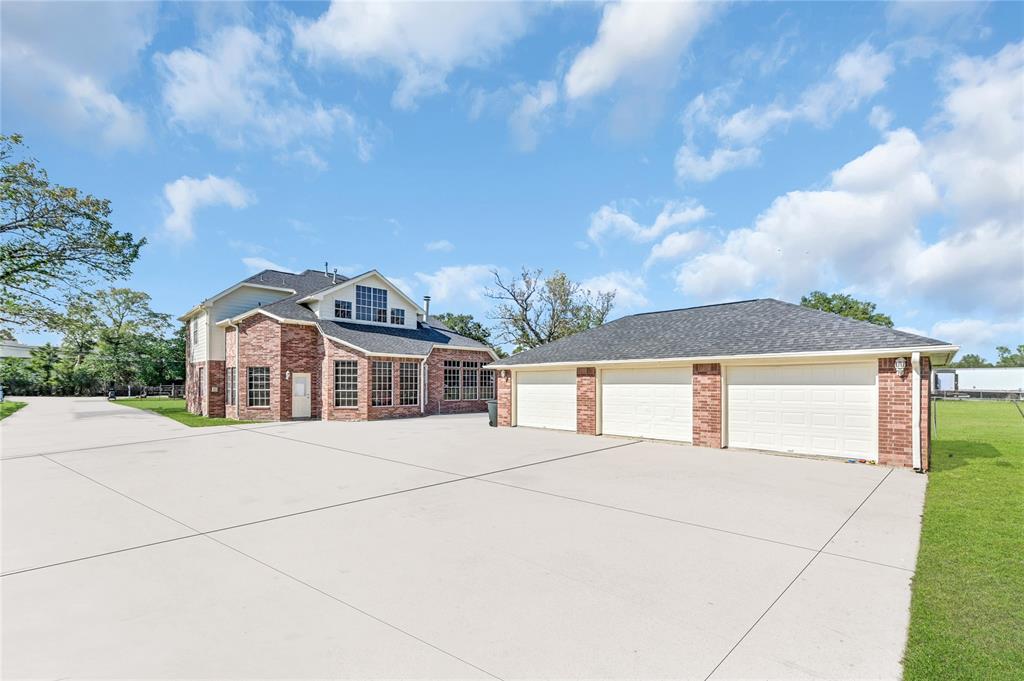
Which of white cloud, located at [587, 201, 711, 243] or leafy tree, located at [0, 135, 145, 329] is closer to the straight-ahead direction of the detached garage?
the leafy tree

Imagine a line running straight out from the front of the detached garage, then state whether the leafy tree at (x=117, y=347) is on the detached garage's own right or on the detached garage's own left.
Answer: on the detached garage's own right

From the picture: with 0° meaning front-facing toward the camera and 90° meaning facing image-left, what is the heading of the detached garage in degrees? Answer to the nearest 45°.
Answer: approximately 45°

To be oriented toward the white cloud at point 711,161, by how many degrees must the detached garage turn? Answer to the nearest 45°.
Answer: approximately 135° to its right

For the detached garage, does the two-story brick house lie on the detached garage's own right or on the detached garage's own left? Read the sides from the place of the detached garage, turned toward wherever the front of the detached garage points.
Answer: on the detached garage's own right

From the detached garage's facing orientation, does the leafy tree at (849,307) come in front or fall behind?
behind
